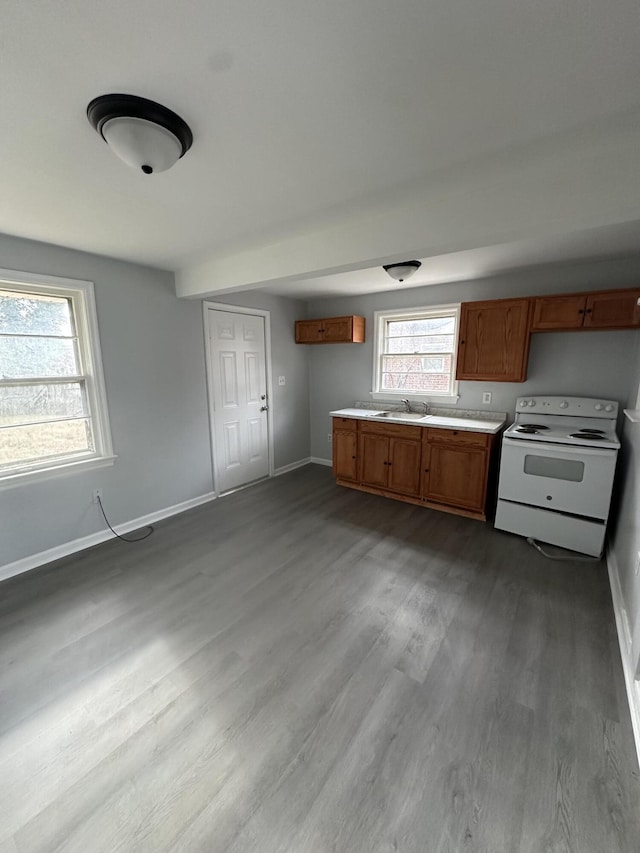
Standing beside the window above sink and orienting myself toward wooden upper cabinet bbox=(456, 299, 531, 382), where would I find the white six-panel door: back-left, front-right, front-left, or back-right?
back-right

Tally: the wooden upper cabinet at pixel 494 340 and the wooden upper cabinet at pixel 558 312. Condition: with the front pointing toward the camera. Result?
2

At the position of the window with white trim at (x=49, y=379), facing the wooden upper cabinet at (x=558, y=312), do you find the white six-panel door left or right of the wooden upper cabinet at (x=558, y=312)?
left

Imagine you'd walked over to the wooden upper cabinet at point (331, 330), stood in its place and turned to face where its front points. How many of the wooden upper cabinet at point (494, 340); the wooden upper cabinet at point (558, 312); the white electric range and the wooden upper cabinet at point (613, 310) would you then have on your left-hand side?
4

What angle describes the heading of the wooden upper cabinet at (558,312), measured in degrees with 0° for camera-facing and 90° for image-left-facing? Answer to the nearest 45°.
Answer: approximately 0°

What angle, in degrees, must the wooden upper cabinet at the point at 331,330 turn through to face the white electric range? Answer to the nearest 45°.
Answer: approximately 90° to its left

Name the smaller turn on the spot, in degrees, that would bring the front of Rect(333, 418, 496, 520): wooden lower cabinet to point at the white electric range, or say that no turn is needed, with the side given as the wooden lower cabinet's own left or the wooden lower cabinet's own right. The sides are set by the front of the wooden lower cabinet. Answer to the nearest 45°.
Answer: approximately 90° to the wooden lower cabinet's own left

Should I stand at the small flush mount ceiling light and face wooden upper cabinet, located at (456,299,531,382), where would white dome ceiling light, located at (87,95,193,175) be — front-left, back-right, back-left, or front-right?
back-right

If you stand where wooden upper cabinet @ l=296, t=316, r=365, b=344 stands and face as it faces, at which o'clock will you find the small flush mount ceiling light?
The small flush mount ceiling light is roughly at 10 o'clock from the wooden upper cabinet.
